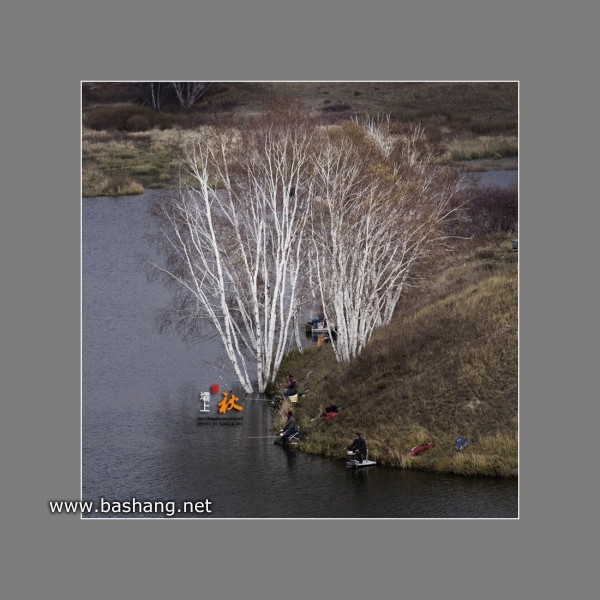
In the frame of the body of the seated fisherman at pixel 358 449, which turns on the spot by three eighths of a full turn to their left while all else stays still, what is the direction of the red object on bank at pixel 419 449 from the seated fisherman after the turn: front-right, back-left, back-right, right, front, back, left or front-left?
front

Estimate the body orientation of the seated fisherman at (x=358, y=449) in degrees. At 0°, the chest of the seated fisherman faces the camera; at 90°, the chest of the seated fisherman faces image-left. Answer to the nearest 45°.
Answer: approximately 45°
